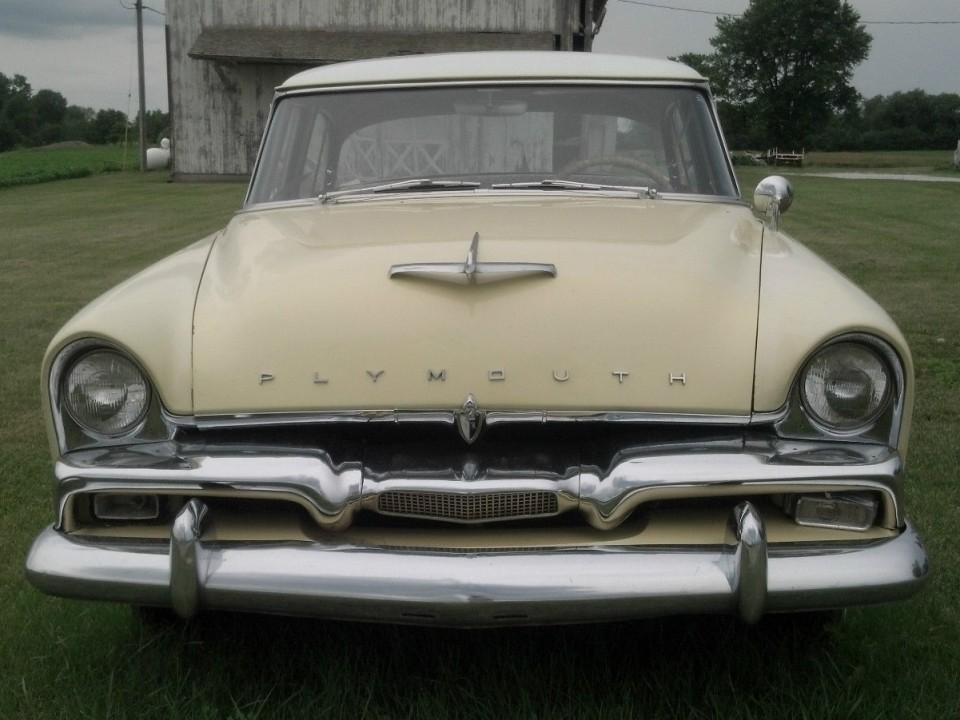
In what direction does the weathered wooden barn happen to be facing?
toward the camera

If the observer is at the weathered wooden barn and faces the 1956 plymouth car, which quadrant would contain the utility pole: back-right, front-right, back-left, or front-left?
back-right

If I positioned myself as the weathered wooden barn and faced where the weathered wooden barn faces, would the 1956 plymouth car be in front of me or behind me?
in front

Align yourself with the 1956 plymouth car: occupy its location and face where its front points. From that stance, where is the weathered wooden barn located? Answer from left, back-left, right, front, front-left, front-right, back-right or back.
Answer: back

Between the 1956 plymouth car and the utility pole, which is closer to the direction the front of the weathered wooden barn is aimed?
the 1956 plymouth car

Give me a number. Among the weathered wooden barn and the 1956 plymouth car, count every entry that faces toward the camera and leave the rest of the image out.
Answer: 2

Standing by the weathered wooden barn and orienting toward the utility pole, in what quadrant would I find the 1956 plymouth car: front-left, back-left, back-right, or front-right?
back-left

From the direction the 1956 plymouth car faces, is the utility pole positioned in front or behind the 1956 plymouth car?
behind

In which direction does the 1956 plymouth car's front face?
toward the camera

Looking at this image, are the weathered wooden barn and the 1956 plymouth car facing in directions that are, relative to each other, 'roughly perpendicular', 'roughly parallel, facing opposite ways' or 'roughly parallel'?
roughly parallel

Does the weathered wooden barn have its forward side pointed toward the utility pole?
no
